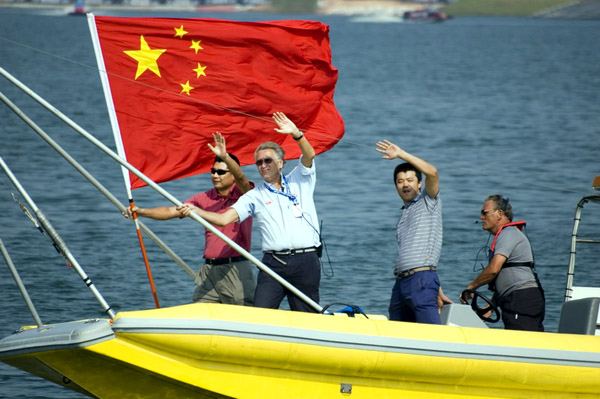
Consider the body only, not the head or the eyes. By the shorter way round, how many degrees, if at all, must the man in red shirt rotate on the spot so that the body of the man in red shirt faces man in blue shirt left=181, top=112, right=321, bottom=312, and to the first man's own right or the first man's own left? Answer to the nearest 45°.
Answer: approximately 90° to the first man's own left

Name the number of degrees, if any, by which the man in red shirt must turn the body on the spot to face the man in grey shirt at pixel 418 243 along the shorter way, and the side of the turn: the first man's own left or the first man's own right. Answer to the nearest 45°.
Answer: approximately 90° to the first man's own left

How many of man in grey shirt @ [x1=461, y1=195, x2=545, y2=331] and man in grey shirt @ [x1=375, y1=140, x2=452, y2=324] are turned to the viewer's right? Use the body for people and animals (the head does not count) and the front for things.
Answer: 0

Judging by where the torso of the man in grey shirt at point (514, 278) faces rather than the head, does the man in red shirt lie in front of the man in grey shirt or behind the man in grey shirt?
in front

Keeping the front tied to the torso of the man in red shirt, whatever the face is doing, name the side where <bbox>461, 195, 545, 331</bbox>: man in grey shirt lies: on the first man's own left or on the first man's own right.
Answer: on the first man's own left

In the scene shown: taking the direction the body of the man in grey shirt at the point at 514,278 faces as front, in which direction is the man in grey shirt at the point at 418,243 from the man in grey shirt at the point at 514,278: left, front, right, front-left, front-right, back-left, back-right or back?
front-left

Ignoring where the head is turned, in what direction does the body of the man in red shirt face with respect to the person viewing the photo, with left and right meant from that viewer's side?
facing the viewer and to the left of the viewer

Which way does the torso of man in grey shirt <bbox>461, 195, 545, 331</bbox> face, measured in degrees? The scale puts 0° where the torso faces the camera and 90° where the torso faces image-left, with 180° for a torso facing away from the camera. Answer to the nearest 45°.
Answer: approximately 90°

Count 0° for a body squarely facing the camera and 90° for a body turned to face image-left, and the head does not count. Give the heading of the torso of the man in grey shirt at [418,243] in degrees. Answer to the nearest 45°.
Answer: approximately 45°

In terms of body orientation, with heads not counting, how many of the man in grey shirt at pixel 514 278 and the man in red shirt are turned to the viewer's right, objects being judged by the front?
0

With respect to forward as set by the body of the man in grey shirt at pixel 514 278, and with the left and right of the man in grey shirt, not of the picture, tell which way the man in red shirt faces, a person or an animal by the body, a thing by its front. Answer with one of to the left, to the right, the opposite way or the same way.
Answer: to the left

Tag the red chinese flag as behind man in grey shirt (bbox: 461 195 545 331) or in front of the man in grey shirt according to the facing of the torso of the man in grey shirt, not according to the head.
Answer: in front
